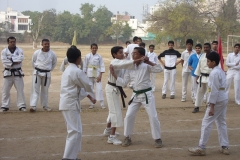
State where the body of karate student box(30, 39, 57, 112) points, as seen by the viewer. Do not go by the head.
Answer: toward the camera

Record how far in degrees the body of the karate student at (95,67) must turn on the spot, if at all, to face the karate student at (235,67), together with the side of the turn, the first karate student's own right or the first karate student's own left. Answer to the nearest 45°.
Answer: approximately 90° to the first karate student's own left

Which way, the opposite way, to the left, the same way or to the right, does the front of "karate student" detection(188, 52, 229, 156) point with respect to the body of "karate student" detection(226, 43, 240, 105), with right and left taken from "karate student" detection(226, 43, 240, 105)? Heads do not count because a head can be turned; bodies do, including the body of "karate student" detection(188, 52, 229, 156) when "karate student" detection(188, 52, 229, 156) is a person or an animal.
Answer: to the right

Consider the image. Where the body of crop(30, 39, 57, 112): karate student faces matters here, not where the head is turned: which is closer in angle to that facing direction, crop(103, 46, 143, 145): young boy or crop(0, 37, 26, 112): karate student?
the young boy

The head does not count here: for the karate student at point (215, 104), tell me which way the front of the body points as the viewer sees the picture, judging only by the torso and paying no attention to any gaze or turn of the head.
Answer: to the viewer's left

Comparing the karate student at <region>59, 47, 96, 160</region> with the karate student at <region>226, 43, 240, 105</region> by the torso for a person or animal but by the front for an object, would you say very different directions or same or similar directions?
very different directions

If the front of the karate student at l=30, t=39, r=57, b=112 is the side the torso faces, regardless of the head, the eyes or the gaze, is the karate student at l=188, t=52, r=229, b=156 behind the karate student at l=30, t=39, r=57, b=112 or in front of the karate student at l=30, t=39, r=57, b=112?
in front

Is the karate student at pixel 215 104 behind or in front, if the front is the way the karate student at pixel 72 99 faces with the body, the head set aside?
in front

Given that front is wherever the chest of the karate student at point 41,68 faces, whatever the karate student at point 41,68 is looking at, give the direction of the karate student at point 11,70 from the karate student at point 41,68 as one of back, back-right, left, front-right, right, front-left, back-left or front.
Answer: right

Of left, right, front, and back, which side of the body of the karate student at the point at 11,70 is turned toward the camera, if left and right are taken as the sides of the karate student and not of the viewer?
front

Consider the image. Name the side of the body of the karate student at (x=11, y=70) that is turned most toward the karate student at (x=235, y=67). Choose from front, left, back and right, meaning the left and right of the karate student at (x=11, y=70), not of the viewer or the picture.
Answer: left

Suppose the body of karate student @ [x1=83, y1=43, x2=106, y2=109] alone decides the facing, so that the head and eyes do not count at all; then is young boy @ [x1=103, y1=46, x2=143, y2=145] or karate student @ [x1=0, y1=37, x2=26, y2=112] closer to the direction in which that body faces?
the young boy

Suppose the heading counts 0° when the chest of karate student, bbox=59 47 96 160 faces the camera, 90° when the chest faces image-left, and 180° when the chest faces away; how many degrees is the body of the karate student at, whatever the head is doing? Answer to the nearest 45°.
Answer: approximately 225°

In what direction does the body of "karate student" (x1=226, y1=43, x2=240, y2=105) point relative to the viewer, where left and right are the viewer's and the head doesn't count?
facing the viewer
